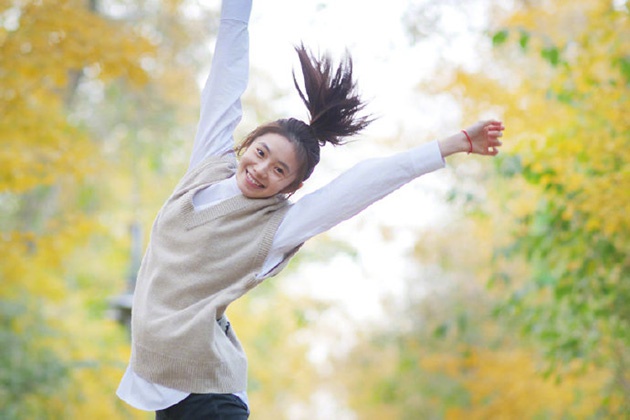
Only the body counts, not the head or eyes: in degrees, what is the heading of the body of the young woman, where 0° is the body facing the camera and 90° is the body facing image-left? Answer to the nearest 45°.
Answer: approximately 45°
